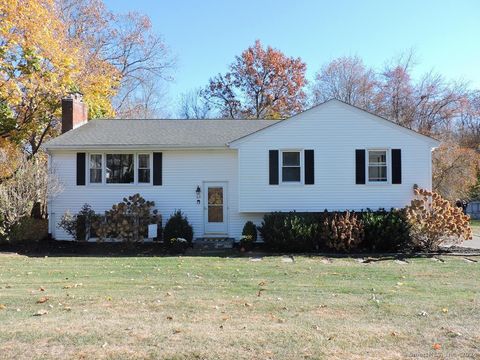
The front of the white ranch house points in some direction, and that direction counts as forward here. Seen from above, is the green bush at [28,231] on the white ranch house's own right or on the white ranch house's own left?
on the white ranch house's own right

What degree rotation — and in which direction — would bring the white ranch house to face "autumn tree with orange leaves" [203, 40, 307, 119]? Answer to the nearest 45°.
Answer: approximately 180°

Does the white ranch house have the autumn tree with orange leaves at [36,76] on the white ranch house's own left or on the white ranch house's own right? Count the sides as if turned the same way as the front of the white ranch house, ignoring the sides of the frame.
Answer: on the white ranch house's own right

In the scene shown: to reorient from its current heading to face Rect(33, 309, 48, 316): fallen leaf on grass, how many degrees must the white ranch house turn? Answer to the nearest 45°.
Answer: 0° — it already faces it

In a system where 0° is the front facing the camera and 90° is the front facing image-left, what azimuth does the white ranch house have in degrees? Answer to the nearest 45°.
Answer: approximately 0°
